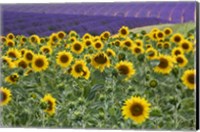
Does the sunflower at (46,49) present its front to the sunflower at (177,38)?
no

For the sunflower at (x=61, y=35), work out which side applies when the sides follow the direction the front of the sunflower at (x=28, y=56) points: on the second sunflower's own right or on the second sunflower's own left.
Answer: on the second sunflower's own left

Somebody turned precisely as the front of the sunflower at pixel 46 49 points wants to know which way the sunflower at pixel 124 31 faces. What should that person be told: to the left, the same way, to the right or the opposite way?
the same way

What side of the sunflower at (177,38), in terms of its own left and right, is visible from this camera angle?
front

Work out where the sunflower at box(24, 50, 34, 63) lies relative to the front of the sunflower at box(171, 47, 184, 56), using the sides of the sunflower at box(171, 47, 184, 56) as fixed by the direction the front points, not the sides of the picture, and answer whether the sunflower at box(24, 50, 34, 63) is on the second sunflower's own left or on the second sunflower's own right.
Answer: on the second sunflower's own right

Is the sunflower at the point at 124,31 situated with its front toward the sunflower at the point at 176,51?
no

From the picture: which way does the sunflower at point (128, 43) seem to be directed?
toward the camera

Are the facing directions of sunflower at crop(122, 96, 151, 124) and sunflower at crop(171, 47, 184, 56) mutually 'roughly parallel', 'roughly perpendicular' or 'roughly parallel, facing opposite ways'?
roughly parallel

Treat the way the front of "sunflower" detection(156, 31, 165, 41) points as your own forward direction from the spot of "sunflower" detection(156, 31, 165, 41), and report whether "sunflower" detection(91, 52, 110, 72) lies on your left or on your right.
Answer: on your right

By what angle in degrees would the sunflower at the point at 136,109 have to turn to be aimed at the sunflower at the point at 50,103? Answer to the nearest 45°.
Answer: approximately 90° to its right

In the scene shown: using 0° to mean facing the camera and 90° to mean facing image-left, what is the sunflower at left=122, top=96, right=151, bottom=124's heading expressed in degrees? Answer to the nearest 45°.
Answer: approximately 0°

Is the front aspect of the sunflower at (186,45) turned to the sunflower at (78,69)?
no
